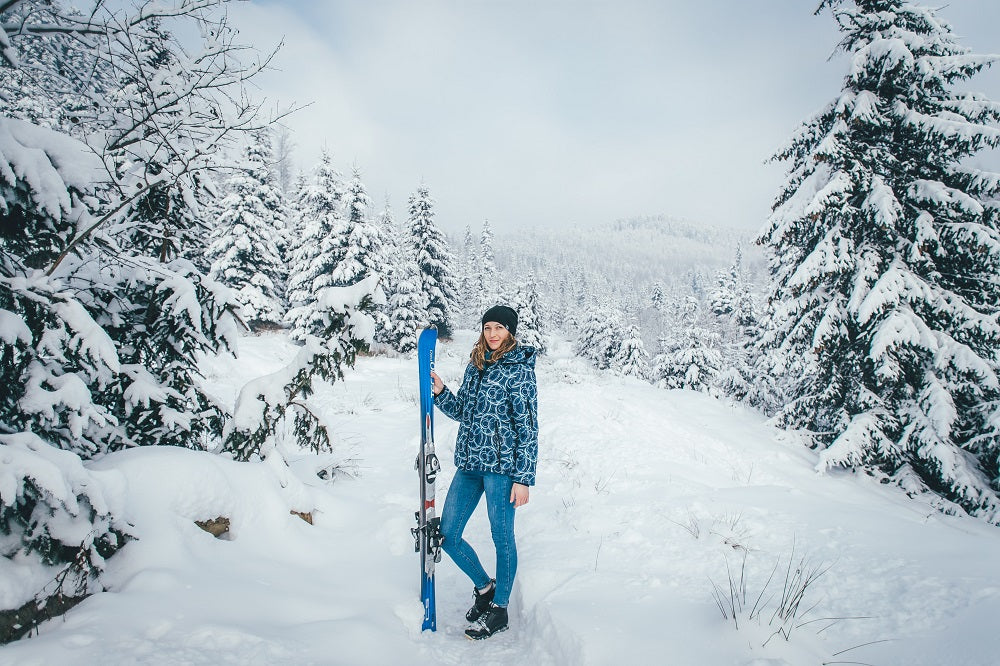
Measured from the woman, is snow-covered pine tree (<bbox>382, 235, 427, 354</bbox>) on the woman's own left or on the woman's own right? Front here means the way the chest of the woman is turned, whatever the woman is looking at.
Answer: on the woman's own right

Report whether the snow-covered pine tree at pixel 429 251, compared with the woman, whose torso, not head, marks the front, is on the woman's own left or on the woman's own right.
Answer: on the woman's own right

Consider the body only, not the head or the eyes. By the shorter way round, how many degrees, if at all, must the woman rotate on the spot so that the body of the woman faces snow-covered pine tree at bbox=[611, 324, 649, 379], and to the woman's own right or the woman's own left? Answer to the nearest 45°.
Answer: approximately 135° to the woman's own right

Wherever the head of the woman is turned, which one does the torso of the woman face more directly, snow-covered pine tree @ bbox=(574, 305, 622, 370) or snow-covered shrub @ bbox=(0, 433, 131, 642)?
the snow-covered shrub

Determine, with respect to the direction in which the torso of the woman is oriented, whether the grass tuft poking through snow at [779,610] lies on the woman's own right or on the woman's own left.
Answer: on the woman's own left

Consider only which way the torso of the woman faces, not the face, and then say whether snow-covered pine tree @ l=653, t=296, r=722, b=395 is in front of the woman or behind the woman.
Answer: behind

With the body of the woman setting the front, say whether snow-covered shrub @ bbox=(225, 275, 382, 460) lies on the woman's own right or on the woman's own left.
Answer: on the woman's own right

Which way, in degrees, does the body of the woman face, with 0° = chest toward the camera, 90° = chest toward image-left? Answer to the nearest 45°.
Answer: approximately 45°

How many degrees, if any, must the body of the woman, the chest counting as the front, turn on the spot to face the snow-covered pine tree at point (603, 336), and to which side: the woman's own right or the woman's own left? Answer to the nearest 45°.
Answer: approximately 135° to the woman's own right
